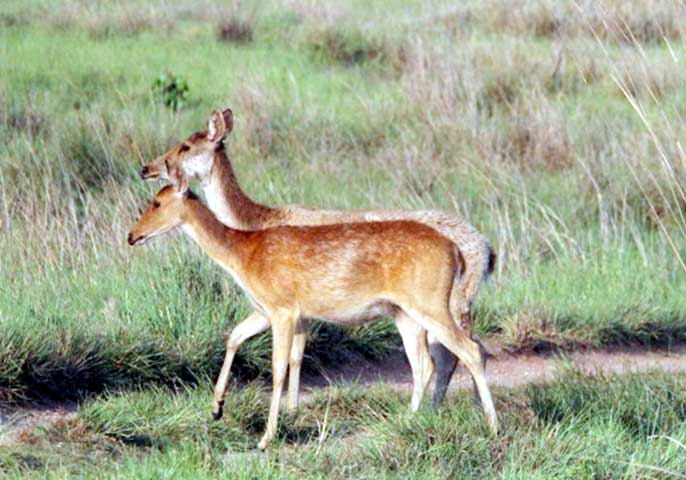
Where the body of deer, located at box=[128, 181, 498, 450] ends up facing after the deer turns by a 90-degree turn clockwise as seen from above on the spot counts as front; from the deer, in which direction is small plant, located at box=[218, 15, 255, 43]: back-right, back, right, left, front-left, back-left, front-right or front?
front

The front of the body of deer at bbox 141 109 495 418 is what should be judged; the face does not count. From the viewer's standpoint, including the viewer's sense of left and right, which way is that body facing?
facing to the left of the viewer

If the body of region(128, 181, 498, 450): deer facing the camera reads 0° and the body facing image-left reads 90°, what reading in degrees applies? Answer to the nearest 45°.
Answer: approximately 90°

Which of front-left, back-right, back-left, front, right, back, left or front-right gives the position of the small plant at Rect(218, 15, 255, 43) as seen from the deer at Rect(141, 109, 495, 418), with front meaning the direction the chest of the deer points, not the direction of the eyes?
right

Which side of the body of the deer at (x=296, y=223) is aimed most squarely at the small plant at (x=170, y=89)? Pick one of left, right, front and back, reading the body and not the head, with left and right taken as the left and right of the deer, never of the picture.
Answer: right

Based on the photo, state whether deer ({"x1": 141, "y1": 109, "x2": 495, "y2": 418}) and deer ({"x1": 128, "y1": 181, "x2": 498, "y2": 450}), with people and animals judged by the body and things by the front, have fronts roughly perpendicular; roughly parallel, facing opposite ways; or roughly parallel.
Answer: roughly parallel
